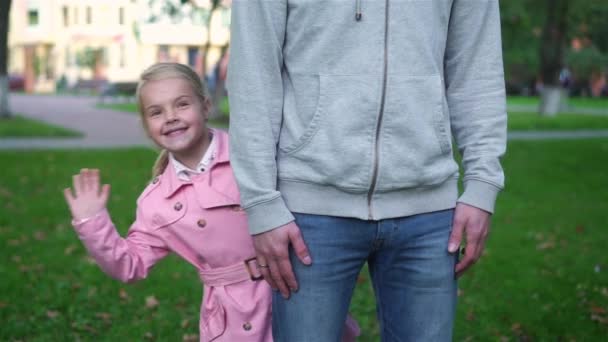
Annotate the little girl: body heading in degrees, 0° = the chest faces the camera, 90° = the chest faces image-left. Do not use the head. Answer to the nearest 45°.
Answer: approximately 0°

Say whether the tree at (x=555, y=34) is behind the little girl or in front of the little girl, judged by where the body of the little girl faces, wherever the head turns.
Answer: behind

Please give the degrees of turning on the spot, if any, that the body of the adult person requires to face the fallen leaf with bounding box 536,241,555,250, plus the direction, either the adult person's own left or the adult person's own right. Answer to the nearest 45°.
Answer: approximately 180°

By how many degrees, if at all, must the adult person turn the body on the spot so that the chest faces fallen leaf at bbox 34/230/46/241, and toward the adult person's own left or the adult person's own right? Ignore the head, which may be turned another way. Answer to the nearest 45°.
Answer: approximately 135° to the adult person's own right

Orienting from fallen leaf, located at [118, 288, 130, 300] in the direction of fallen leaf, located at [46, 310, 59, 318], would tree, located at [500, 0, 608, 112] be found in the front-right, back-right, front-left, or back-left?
back-right

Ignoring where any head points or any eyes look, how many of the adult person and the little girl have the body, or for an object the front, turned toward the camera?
2

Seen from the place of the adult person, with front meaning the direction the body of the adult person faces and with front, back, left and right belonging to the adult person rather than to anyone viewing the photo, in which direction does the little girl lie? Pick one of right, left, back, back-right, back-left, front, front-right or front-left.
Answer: back-right

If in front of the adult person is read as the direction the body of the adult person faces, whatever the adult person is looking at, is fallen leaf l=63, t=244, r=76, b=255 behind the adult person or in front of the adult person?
behind

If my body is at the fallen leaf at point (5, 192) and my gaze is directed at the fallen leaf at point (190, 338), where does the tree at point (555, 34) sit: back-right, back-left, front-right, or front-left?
back-left

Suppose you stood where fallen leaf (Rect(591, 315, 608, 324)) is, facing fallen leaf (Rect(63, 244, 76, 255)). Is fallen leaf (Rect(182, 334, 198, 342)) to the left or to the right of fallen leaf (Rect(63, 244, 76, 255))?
left

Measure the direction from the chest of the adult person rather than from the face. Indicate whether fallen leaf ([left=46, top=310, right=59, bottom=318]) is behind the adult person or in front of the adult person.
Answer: behind
